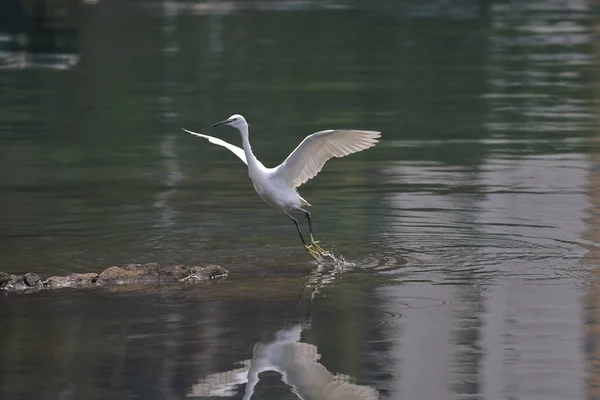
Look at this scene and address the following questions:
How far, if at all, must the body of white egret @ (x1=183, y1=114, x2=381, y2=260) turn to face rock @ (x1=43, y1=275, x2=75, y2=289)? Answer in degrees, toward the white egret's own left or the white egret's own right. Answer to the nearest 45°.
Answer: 0° — it already faces it

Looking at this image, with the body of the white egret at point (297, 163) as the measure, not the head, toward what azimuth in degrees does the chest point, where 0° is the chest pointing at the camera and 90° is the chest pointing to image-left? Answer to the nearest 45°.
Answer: approximately 45°

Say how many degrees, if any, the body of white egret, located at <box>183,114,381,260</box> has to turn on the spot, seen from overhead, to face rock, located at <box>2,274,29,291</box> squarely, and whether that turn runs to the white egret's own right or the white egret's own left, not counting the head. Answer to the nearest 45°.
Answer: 0° — it already faces it
